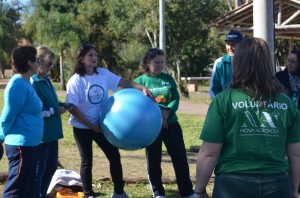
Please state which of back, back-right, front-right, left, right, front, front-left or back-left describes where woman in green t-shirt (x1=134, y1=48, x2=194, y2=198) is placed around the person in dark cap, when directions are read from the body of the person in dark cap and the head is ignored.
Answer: right

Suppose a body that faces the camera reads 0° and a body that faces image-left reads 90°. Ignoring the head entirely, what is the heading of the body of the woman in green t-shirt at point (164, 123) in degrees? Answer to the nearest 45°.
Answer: approximately 315°

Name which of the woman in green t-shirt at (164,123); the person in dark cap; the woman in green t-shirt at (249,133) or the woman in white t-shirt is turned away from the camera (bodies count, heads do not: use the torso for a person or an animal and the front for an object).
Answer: the woman in green t-shirt at (249,133)

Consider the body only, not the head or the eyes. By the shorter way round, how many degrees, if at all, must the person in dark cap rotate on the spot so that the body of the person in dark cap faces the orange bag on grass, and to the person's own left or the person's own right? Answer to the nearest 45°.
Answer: approximately 90° to the person's own right

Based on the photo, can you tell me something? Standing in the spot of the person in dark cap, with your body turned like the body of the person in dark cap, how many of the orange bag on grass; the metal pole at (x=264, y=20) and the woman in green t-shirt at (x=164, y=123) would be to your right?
2

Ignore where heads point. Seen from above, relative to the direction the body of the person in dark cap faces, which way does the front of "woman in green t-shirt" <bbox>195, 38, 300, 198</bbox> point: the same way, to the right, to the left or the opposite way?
the opposite way

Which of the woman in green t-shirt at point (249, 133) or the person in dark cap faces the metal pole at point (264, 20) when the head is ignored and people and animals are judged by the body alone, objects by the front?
the woman in green t-shirt

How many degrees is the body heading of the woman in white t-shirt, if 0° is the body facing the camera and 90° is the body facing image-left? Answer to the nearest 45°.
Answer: approximately 315°

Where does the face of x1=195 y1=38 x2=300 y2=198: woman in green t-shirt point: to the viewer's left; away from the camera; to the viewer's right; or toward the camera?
away from the camera

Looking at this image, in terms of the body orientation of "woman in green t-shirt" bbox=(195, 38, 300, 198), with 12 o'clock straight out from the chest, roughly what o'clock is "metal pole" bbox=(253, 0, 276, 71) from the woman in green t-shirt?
The metal pole is roughly at 12 o'clock from the woman in green t-shirt.

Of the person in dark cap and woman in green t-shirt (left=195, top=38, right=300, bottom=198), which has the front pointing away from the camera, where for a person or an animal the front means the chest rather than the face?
the woman in green t-shirt

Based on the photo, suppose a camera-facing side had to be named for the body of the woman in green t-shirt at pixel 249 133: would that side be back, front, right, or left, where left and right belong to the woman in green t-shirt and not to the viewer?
back
